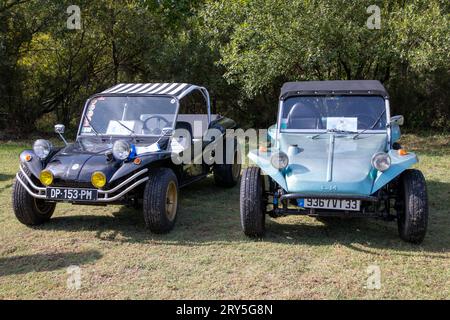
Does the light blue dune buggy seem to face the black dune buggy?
no

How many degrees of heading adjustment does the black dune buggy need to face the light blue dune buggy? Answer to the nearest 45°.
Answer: approximately 90° to its left

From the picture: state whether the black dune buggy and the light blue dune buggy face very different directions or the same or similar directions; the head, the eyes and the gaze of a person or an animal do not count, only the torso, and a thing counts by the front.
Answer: same or similar directions

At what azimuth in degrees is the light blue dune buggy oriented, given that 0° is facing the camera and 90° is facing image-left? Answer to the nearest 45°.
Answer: approximately 0°

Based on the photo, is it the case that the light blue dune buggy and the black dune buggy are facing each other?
no

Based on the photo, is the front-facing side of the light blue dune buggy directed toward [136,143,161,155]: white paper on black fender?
no

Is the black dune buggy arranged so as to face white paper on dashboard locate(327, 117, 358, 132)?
no

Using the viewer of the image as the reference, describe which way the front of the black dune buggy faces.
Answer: facing the viewer and to the left of the viewer

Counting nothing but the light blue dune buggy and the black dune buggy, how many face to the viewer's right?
0
